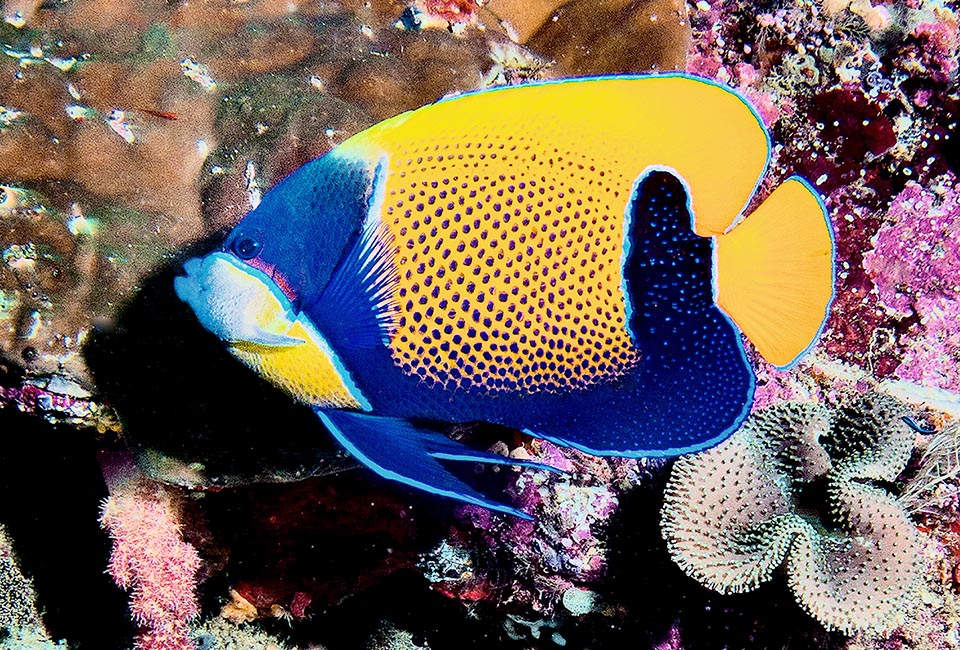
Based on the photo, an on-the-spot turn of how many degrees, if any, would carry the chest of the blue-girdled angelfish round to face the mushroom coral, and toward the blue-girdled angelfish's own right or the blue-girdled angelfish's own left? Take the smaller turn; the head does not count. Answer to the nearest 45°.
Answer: approximately 135° to the blue-girdled angelfish's own right

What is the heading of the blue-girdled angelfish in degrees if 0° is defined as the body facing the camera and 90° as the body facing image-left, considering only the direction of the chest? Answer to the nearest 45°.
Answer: approximately 90°
